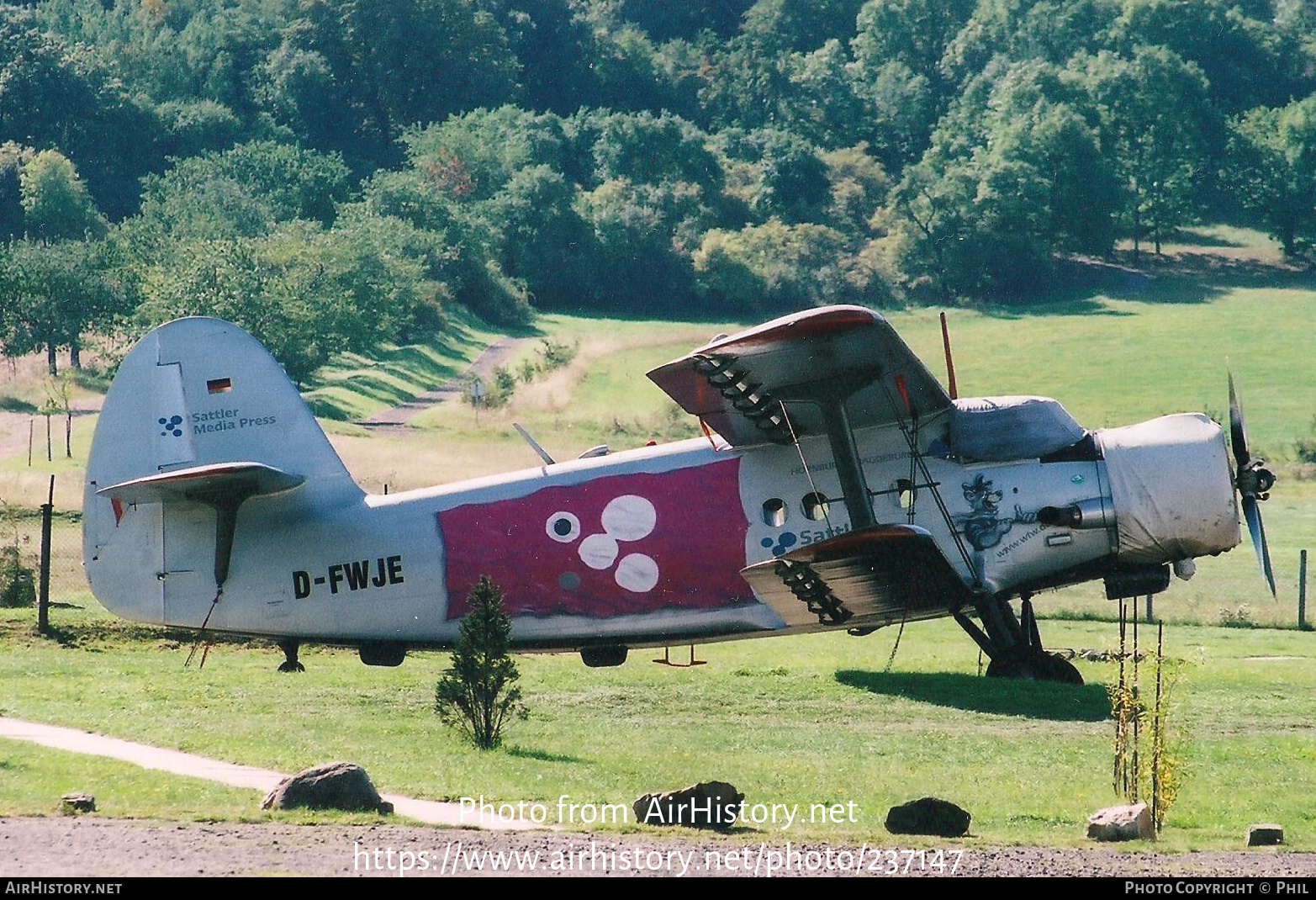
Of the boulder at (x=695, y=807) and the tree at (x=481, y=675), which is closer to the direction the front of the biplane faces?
the boulder

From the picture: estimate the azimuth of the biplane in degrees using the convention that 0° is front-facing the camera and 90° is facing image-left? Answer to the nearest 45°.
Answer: approximately 270°

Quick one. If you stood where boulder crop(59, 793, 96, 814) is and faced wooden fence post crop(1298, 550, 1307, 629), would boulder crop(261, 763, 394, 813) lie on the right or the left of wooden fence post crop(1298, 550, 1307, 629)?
right

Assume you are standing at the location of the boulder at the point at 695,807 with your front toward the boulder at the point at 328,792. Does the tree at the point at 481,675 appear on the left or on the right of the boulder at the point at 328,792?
right

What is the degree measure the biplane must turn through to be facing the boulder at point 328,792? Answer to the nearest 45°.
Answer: approximately 90° to its right

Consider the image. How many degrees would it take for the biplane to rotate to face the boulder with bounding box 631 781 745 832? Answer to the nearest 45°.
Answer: approximately 90° to its right

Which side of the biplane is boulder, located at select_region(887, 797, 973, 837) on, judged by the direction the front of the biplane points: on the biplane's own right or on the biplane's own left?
on the biplane's own right

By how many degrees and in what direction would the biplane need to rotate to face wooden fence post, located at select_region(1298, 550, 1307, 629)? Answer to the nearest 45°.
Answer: approximately 45° to its left

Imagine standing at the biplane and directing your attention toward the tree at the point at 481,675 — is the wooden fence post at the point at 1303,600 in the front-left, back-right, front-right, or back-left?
back-left
